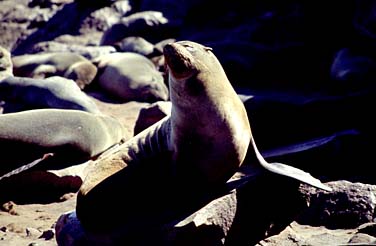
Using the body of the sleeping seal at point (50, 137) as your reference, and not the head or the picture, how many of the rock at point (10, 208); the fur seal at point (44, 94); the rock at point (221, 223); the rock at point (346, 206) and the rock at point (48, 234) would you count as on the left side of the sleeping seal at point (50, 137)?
1

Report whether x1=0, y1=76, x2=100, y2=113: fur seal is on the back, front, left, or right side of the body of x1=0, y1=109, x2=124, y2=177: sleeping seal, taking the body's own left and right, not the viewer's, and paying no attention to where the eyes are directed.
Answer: left

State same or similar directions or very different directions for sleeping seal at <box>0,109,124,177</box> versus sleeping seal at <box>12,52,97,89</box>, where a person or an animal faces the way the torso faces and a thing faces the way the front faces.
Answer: same or similar directions

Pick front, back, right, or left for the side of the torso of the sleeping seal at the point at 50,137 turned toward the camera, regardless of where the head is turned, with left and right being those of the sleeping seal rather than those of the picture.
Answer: right

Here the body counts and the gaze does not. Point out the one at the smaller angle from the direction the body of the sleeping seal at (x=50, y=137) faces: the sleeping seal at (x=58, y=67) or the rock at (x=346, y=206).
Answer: the rock

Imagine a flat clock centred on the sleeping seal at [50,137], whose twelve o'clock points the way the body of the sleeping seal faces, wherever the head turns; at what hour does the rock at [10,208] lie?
The rock is roughly at 4 o'clock from the sleeping seal.

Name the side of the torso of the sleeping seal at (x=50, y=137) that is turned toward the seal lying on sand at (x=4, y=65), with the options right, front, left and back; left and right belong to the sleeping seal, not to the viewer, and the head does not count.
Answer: left

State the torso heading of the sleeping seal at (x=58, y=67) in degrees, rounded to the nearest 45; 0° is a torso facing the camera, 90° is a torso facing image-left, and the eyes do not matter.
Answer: approximately 270°

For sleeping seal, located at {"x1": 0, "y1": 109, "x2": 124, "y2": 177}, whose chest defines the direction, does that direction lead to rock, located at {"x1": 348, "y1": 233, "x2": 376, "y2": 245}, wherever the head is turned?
no

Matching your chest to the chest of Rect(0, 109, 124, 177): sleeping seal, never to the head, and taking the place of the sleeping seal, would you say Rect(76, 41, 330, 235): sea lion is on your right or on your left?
on your right

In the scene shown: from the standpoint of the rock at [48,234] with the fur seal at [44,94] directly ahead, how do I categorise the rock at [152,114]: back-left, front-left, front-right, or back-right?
front-right
